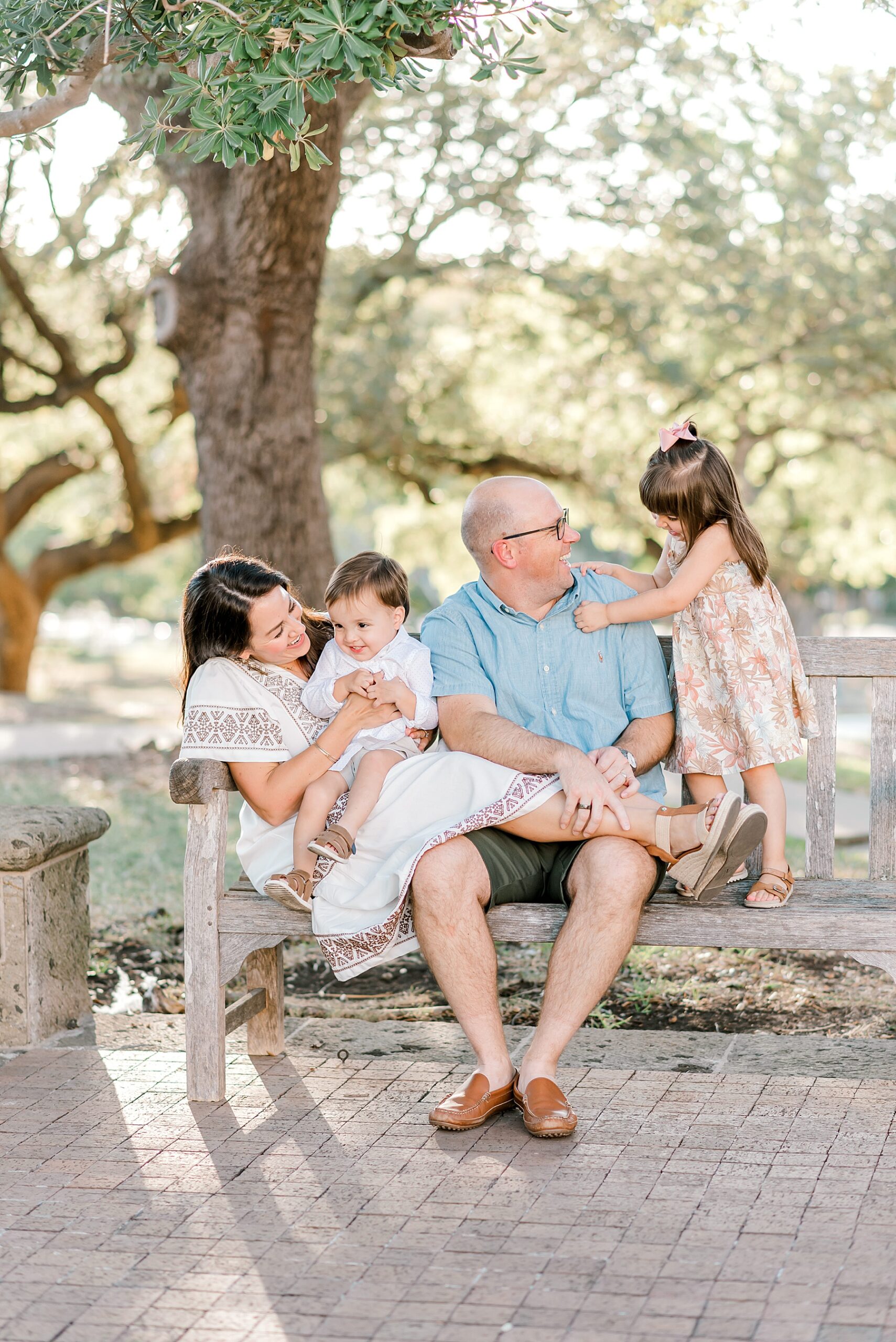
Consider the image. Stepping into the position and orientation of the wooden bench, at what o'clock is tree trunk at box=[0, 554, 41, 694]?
The tree trunk is roughly at 5 o'clock from the wooden bench.

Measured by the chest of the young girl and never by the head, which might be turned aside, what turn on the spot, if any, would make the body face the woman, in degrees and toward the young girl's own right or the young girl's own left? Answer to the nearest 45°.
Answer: approximately 45° to the young girl's own right

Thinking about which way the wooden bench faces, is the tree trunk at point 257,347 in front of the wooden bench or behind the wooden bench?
behind

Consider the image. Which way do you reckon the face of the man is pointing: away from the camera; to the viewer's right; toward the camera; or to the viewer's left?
to the viewer's right

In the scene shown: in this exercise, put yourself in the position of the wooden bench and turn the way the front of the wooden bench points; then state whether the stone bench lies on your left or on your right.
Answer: on your right

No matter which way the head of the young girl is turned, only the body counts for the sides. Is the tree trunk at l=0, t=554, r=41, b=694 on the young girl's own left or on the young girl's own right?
on the young girl's own right

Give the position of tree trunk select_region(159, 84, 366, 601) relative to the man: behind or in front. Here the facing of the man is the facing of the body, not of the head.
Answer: behind

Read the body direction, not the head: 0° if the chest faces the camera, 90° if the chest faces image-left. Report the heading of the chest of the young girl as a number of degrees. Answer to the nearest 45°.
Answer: approximately 45°

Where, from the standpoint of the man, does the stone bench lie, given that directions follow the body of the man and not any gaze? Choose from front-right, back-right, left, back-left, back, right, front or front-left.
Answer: right

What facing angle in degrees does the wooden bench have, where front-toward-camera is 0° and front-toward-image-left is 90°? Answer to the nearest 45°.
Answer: approximately 0°

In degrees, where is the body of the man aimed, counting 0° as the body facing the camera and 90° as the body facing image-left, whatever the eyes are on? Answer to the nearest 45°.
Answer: approximately 0°

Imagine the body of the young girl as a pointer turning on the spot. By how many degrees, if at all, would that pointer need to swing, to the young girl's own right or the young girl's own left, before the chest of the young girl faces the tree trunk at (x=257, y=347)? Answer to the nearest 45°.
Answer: approximately 90° to the young girl's own right

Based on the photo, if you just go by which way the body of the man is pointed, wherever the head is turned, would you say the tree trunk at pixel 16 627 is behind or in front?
behind
